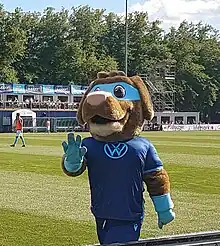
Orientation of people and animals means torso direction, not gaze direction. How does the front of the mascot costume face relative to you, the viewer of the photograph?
facing the viewer and to the left of the viewer
